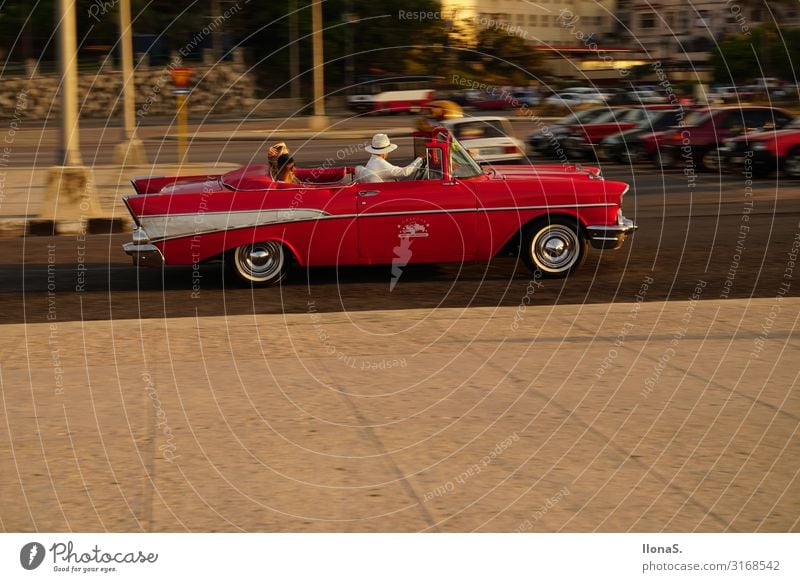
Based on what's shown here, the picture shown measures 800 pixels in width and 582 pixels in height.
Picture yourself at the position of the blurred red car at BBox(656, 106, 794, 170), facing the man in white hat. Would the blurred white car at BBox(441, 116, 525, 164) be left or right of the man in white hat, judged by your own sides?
right

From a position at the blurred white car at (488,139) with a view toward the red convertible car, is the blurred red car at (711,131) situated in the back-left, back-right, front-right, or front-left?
back-left

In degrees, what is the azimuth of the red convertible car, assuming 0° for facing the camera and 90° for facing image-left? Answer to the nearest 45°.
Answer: approximately 270°

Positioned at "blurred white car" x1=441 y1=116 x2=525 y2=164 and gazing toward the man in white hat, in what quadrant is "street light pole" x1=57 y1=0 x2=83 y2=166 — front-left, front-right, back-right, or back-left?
front-right

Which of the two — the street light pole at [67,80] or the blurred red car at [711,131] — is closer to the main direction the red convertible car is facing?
the blurred red car

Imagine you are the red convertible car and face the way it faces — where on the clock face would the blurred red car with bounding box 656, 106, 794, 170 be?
The blurred red car is roughly at 10 o'clock from the red convertible car.
